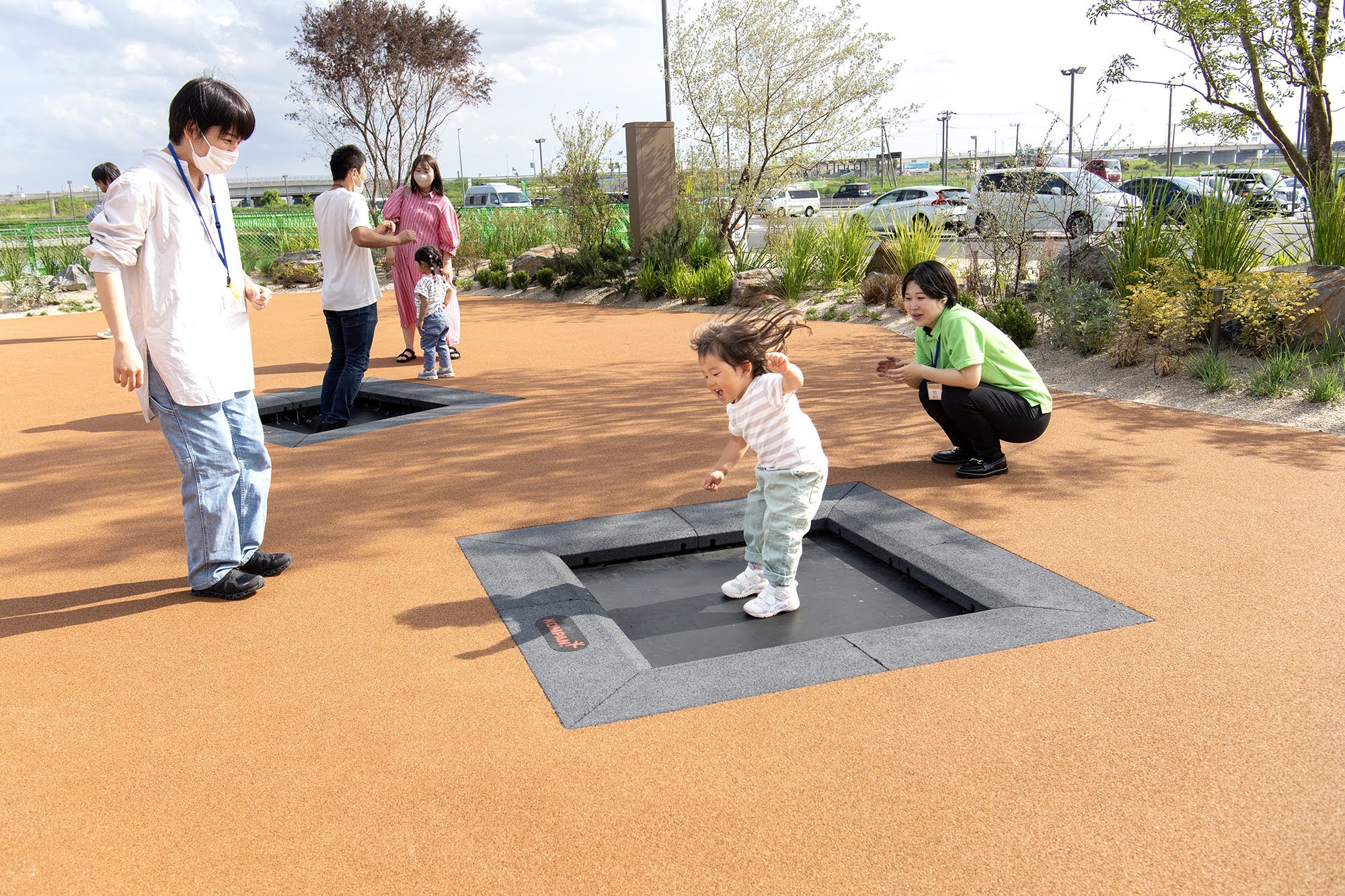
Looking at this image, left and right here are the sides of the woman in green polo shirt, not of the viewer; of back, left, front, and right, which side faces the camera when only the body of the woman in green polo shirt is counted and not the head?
left

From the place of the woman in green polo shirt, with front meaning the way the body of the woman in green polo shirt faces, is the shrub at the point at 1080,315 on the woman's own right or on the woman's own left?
on the woman's own right

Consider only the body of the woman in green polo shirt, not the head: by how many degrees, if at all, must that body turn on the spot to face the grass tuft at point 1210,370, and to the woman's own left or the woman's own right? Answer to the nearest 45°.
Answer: approximately 135° to the woman's own right

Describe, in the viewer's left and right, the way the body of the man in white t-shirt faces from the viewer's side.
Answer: facing away from the viewer and to the right of the viewer

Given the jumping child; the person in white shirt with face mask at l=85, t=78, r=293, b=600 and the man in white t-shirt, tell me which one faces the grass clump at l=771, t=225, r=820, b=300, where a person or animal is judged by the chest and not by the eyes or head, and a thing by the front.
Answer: the man in white t-shirt

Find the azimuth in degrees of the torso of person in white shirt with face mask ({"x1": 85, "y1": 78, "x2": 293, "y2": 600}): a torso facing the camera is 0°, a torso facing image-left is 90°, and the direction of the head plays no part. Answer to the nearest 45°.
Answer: approximately 315°

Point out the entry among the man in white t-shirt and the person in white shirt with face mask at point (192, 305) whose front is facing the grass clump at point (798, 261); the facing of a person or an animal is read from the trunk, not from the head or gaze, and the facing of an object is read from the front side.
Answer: the man in white t-shirt

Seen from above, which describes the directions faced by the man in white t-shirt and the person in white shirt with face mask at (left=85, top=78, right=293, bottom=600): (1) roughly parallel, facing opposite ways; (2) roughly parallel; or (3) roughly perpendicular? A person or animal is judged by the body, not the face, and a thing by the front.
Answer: roughly perpendicular

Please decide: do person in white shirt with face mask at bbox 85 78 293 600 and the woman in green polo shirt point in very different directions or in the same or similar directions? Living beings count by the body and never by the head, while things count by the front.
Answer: very different directions

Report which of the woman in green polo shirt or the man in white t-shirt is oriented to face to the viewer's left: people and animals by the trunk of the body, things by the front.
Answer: the woman in green polo shirt
